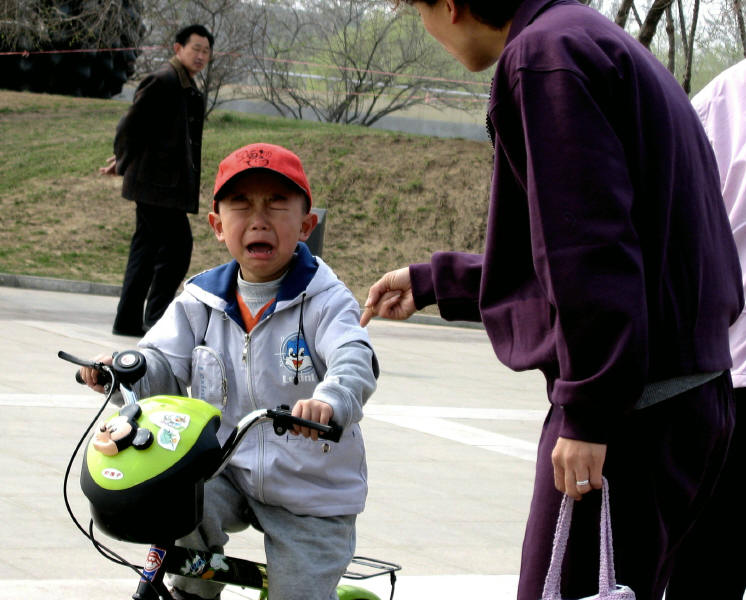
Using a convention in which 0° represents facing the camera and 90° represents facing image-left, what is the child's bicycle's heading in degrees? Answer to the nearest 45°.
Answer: approximately 45°

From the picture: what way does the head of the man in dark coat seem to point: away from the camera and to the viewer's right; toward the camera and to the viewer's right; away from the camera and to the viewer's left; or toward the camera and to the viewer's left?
toward the camera and to the viewer's right

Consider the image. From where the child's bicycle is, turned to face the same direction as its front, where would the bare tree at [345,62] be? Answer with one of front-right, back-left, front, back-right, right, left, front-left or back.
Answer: back-right

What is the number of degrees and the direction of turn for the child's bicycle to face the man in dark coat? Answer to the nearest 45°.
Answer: approximately 135° to its right
